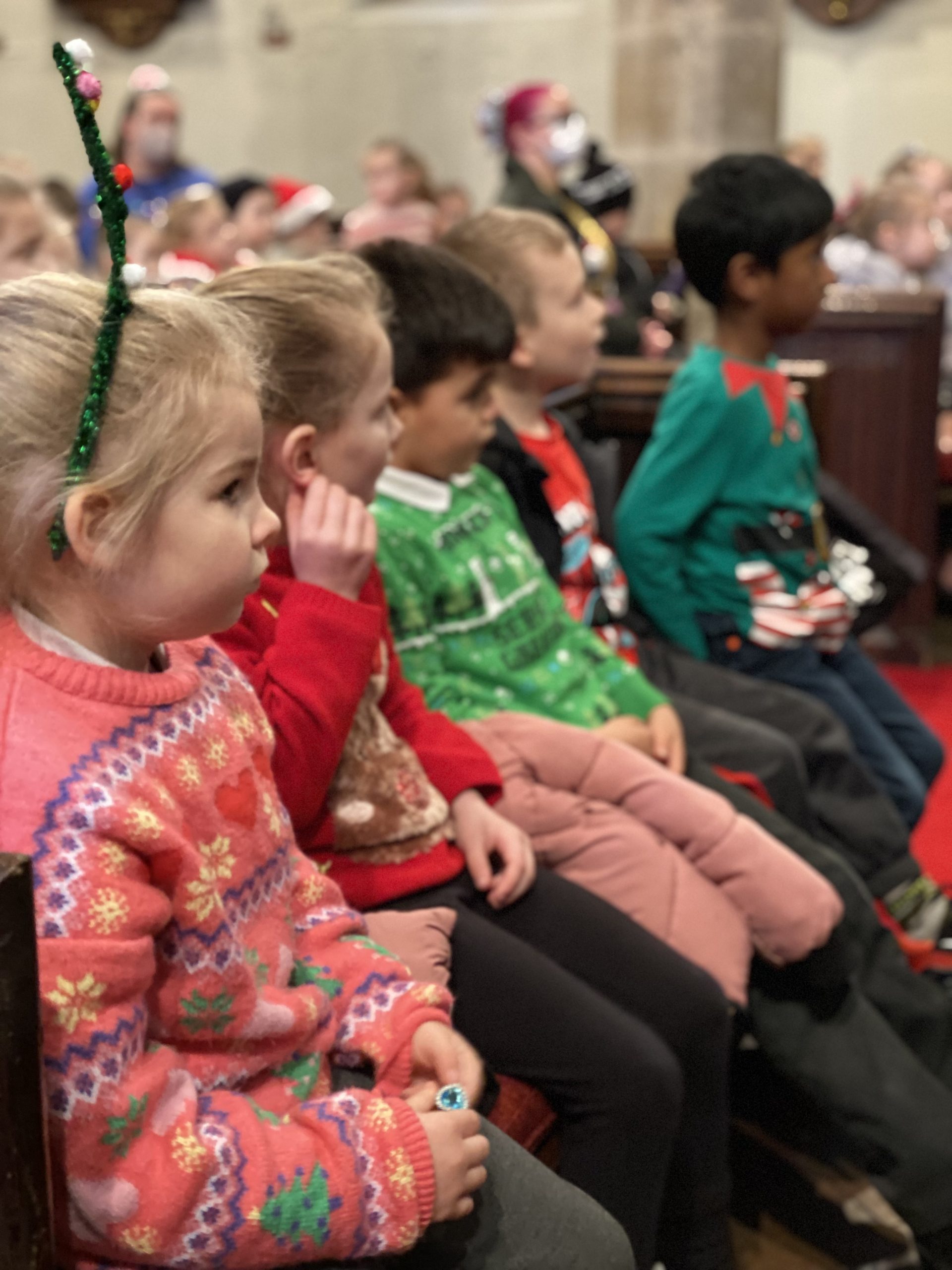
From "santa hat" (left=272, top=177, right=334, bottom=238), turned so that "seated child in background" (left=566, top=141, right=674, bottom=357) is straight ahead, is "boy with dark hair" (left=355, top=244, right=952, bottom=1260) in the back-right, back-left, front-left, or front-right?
front-right

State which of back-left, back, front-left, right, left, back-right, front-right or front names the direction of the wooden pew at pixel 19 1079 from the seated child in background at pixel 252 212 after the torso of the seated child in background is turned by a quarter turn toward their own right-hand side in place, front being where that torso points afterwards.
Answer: front-left

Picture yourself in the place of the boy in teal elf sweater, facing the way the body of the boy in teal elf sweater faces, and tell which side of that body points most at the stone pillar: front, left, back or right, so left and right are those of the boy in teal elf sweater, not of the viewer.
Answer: left

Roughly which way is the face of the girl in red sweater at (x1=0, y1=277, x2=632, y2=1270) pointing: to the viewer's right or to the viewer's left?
to the viewer's right

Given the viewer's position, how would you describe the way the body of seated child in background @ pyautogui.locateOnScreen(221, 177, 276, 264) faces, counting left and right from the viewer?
facing the viewer and to the right of the viewer

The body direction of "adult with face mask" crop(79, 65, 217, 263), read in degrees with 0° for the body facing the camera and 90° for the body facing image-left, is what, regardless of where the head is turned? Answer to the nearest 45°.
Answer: approximately 315°

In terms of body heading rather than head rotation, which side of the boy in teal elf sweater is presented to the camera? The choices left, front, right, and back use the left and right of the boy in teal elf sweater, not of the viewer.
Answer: right

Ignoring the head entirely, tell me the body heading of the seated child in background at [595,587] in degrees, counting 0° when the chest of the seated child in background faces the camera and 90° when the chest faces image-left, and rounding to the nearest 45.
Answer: approximately 315°

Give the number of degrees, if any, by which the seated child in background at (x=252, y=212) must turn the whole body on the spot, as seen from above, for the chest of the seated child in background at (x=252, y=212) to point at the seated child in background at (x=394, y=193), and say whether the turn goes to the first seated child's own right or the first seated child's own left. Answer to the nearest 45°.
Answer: approximately 90° to the first seated child's own left

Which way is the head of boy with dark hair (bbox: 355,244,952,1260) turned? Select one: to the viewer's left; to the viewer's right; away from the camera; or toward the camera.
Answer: to the viewer's right

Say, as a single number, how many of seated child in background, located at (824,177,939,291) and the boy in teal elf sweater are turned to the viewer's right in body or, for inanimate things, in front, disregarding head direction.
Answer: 2

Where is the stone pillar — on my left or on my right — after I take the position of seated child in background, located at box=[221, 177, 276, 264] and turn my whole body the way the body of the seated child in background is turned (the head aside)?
on my left
